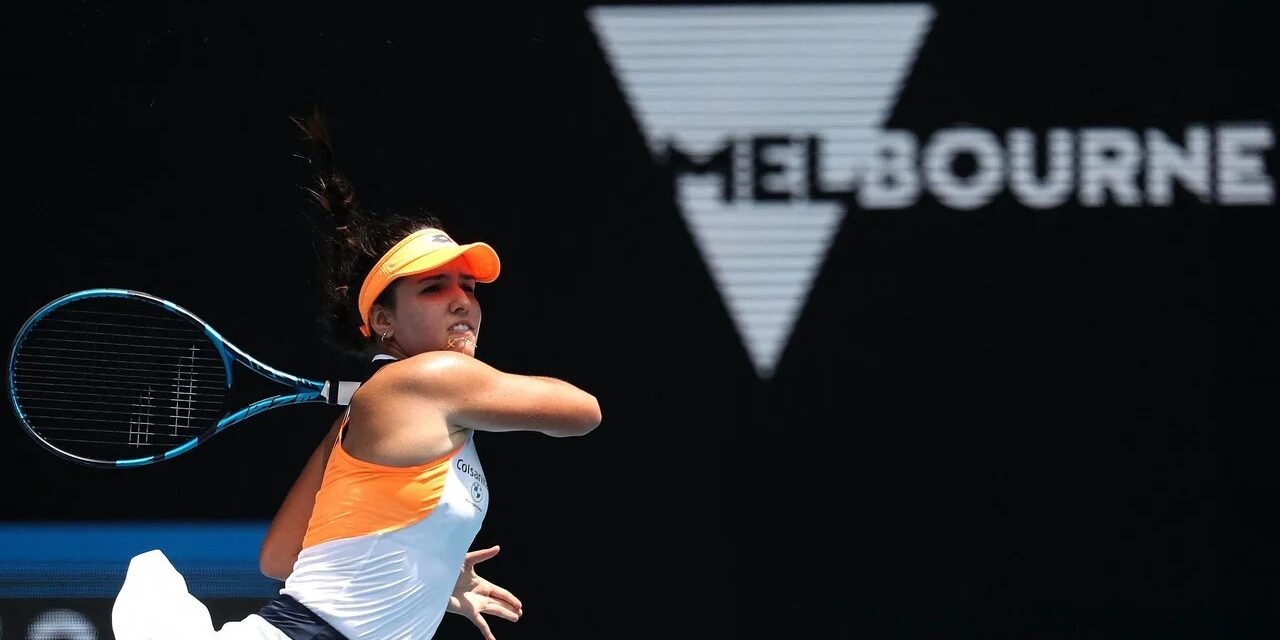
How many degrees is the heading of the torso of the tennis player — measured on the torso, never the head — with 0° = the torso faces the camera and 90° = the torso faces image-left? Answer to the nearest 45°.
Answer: approximately 270°

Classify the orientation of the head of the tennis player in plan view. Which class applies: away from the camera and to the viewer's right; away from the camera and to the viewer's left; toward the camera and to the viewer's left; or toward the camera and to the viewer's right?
toward the camera and to the viewer's right
